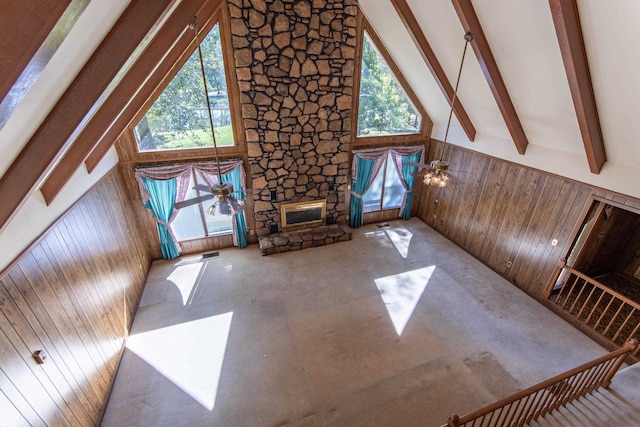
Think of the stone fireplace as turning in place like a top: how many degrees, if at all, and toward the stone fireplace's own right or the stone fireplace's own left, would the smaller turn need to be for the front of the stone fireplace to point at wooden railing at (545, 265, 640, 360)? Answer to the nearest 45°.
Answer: approximately 45° to the stone fireplace's own left

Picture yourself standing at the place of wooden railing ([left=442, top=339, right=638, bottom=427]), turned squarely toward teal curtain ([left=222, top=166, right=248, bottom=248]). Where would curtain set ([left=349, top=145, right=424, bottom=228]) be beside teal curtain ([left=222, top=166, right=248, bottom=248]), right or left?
right

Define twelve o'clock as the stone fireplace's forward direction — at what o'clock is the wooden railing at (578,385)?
The wooden railing is roughly at 11 o'clock from the stone fireplace.

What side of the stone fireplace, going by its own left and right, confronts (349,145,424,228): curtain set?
left

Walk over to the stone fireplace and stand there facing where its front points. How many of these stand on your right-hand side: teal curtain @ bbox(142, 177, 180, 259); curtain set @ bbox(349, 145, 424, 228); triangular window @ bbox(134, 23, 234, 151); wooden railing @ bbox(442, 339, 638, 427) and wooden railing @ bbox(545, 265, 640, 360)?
2

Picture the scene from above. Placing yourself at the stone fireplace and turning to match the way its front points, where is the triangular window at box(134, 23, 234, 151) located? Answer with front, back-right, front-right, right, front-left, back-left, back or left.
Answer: right

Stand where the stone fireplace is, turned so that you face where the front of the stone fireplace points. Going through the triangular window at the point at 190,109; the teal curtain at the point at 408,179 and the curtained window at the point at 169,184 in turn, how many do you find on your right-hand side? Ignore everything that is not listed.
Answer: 2

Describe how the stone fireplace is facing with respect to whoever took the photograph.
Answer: facing the viewer

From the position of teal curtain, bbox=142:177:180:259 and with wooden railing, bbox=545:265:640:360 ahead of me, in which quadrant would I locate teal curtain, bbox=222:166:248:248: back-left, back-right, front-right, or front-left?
front-left

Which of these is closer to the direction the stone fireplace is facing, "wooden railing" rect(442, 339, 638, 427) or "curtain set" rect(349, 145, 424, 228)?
the wooden railing
